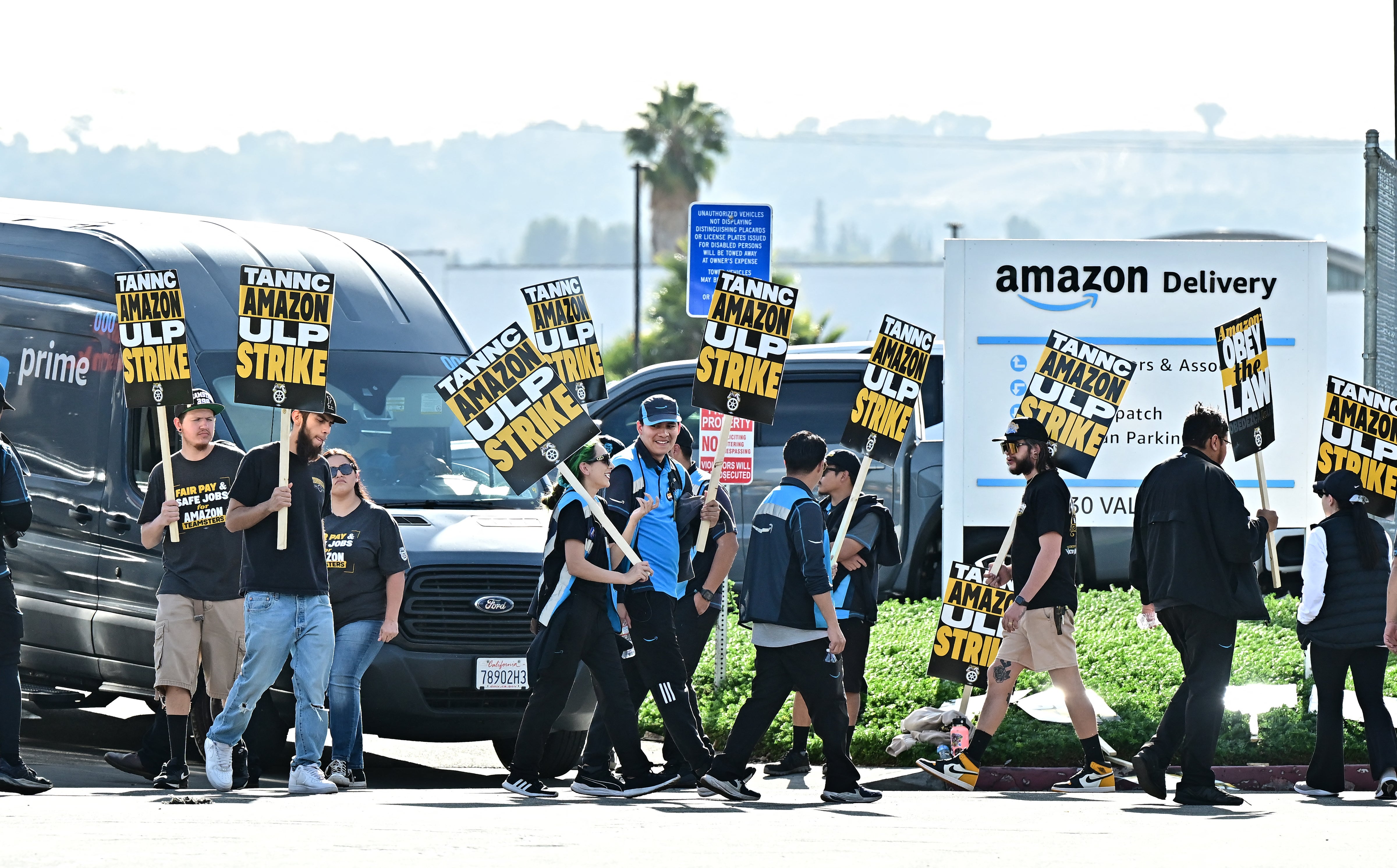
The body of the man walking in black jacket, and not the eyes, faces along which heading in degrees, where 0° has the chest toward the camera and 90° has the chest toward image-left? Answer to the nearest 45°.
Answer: approximately 225°

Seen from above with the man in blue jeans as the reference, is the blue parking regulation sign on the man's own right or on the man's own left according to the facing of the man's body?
on the man's own left

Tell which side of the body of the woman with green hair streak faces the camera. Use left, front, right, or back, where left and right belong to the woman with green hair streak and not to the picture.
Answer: right

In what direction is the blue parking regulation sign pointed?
toward the camera

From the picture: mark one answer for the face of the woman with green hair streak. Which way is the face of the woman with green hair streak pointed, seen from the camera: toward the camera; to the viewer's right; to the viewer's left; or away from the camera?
to the viewer's right

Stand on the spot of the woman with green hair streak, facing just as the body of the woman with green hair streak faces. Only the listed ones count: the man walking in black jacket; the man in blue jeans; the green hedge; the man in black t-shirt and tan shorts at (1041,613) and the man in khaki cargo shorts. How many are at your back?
2

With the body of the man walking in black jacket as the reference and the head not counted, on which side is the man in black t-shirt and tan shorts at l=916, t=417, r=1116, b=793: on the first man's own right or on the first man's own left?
on the first man's own left

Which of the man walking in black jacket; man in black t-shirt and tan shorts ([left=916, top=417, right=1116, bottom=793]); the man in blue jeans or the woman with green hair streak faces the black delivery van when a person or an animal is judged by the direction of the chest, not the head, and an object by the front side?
the man in black t-shirt and tan shorts

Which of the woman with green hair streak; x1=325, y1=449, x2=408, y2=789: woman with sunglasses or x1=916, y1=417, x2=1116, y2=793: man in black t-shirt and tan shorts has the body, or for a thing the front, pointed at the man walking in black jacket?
the woman with green hair streak

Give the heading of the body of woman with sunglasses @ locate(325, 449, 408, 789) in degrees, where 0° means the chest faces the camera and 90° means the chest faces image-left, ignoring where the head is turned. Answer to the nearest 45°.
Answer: approximately 45°

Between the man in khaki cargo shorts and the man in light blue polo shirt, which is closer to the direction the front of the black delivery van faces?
the man in light blue polo shirt

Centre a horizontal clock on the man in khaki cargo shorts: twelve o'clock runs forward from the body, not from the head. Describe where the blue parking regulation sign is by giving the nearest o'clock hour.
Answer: The blue parking regulation sign is roughly at 8 o'clock from the man in khaki cargo shorts.

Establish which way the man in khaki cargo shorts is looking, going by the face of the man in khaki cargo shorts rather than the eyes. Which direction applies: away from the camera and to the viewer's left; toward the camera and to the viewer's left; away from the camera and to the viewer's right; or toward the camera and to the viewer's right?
toward the camera and to the viewer's right

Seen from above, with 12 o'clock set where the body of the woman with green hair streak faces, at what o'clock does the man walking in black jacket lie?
The man walking in black jacket is roughly at 12 o'clock from the woman with green hair streak.

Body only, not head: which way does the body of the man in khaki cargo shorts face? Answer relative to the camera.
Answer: toward the camera

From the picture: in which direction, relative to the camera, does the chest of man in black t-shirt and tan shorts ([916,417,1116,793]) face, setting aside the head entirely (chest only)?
to the viewer's left
